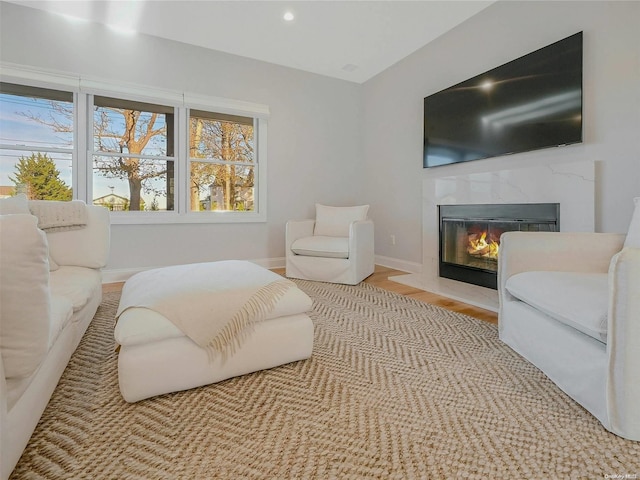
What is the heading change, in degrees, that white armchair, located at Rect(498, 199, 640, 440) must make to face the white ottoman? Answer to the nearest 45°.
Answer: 0° — it already faces it

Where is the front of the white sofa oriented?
to the viewer's right

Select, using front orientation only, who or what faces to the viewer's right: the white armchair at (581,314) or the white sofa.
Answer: the white sofa

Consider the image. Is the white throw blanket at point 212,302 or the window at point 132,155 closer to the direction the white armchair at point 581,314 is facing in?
the white throw blanket

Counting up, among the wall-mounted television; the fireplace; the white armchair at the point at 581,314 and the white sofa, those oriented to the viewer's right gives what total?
1

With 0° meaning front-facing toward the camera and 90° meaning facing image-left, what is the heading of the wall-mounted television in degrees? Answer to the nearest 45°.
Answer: approximately 45°

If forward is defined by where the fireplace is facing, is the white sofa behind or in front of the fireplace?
in front

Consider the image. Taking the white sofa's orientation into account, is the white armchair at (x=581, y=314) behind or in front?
in front

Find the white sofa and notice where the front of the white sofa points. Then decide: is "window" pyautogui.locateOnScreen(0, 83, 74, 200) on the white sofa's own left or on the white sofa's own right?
on the white sofa's own left

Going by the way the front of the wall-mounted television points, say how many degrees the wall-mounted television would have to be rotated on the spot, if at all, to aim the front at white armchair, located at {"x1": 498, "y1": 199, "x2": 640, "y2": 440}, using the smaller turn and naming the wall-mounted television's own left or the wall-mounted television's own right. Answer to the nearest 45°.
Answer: approximately 45° to the wall-mounted television's own left

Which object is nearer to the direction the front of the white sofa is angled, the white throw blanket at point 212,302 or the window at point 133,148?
the white throw blanket

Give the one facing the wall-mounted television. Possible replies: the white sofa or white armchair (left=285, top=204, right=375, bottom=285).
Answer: the white sofa

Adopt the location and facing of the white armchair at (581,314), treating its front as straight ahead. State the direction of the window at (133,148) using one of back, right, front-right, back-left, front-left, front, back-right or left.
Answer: front-right
